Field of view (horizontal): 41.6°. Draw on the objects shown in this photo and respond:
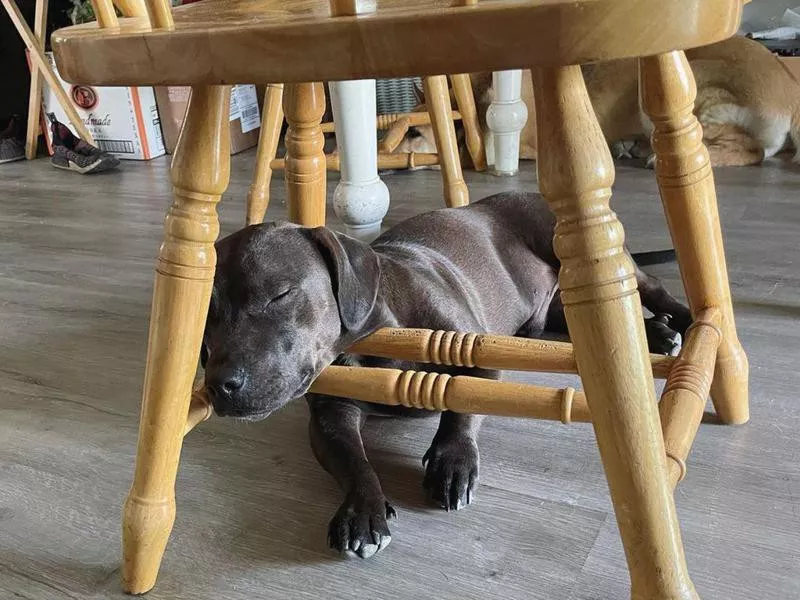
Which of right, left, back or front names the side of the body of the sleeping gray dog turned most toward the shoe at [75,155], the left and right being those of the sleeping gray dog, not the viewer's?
right

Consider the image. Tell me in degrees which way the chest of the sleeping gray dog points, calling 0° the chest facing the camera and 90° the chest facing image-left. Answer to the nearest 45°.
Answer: approximately 45°

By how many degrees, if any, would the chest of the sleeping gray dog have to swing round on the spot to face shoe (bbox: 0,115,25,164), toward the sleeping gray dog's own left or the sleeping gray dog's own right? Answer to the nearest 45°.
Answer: approximately 90° to the sleeping gray dog's own right

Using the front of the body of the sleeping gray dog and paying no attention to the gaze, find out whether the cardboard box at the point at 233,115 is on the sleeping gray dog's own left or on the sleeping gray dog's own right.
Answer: on the sleeping gray dog's own right

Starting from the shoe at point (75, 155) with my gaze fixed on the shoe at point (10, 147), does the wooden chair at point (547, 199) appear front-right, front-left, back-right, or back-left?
back-left

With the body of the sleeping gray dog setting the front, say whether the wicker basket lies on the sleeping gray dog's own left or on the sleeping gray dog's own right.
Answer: on the sleeping gray dog's own right

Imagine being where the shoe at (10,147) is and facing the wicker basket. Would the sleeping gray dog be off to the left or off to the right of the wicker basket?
right

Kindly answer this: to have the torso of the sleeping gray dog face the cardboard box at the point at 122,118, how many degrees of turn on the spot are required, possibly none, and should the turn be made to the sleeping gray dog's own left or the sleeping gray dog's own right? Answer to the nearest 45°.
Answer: approximately 90° to the sleeping gray dog's own right
